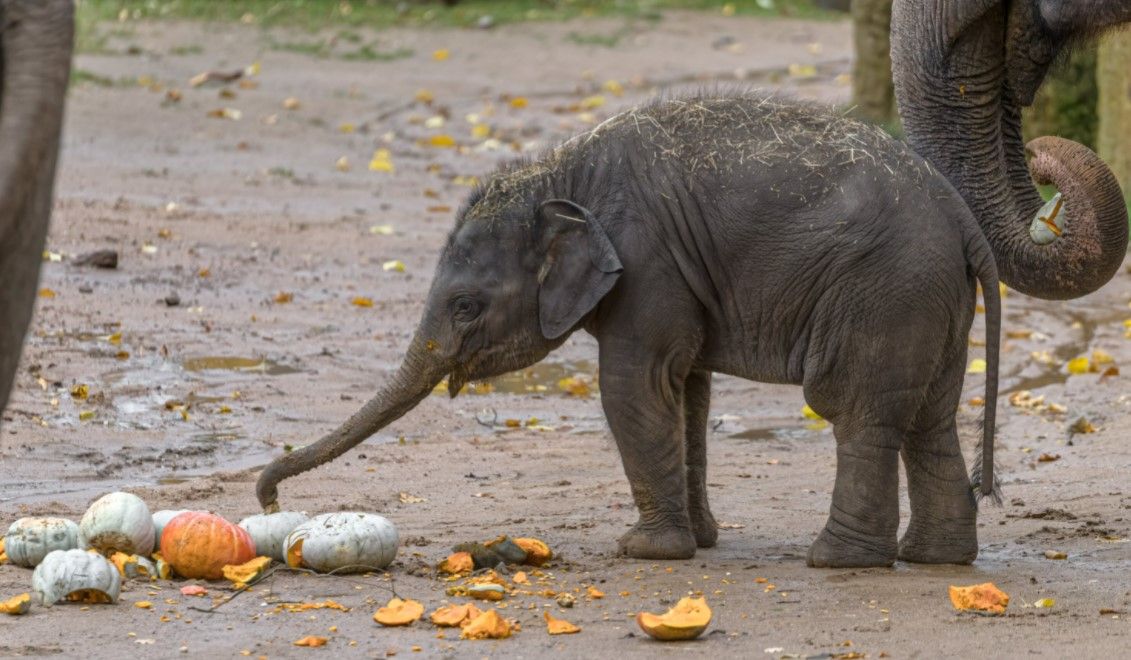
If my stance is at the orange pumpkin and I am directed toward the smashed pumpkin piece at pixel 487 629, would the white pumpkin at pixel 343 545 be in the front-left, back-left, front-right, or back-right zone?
front-left

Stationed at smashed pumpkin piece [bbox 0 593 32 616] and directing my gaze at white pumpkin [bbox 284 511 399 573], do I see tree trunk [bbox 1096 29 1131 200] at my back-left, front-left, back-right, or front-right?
front-left

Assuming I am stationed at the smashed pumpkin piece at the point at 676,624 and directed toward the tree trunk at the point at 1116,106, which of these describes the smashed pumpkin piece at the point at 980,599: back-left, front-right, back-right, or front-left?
front-right

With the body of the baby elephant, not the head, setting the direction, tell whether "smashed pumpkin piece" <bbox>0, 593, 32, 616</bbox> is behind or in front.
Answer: in front

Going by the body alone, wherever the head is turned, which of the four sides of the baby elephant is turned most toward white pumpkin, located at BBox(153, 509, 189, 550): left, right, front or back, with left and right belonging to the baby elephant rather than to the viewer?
front

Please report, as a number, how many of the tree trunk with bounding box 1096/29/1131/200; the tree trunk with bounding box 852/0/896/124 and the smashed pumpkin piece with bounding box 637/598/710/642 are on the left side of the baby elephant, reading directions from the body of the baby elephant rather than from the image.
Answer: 1

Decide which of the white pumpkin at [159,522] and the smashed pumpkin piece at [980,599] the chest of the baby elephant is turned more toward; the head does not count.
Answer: the white pumpkin

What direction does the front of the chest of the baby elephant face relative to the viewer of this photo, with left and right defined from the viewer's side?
facing to the left of the viewer

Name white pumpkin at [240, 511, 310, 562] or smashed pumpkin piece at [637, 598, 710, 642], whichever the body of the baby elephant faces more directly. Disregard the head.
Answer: the white pumpkin

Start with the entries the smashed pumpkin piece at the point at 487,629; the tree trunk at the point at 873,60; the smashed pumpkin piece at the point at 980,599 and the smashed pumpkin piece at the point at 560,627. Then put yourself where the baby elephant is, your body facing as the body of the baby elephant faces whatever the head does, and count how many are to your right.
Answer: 1

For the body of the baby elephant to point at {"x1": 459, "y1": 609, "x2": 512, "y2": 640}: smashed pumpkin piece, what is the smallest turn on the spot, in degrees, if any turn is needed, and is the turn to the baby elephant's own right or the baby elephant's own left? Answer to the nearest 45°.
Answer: approximately 45° to the baby elephant's own left

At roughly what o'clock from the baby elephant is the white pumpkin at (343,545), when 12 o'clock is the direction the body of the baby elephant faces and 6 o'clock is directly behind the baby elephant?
The white pumpkin is roughly at 11 o'clock from the baby elephant.

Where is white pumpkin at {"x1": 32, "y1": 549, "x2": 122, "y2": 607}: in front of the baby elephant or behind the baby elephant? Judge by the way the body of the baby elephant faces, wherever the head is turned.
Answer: in front

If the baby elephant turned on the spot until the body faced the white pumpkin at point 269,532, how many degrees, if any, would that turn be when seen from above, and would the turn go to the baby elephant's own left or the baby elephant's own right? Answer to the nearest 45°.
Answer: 0° — it already faces it

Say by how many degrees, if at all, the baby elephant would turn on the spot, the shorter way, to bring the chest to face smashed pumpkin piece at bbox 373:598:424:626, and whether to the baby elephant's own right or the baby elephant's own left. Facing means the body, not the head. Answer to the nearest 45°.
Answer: approximately 45° to the baby elephant's own left
